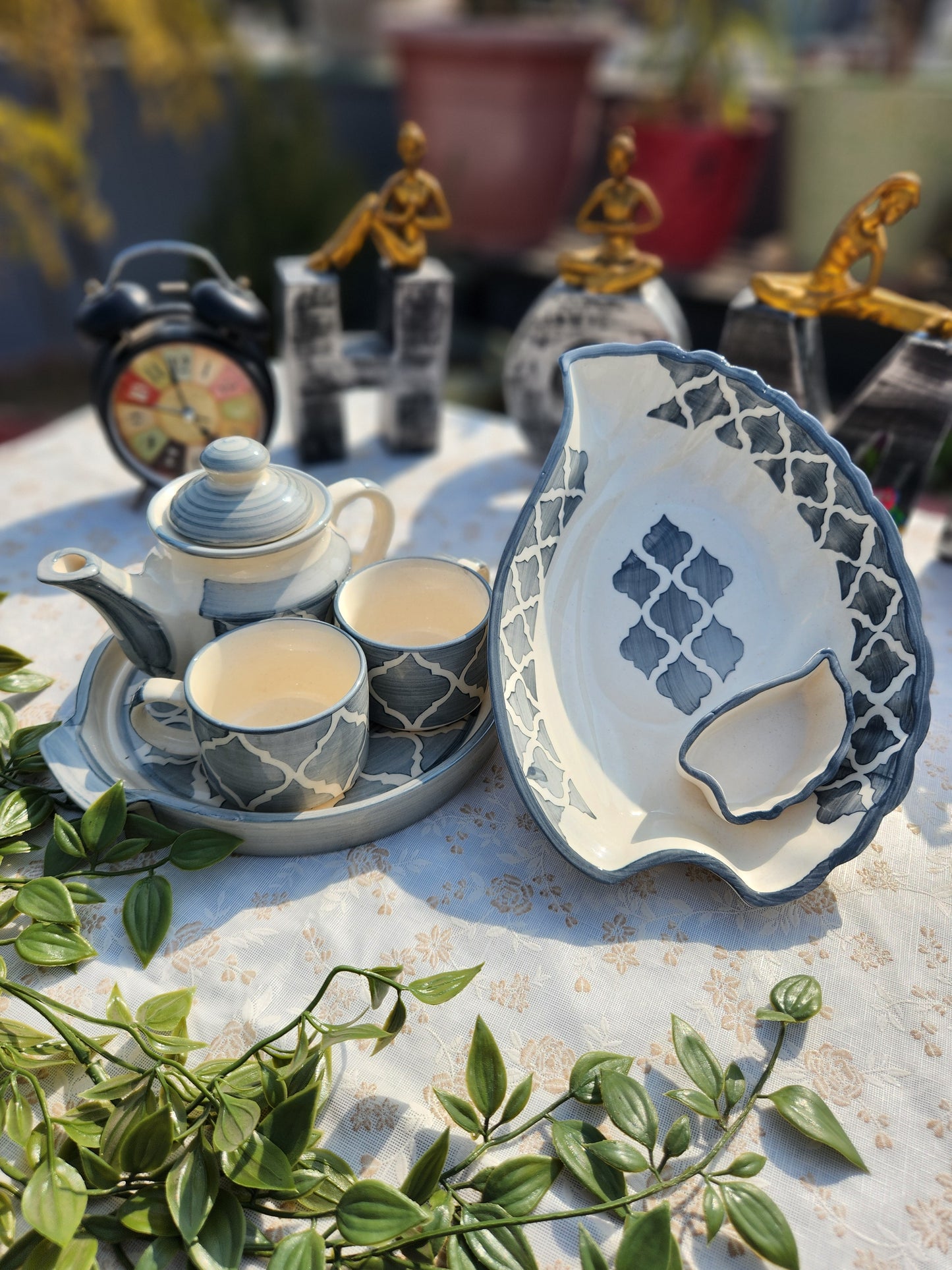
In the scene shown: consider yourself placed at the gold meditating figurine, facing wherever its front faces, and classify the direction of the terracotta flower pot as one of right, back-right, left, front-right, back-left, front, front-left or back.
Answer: back

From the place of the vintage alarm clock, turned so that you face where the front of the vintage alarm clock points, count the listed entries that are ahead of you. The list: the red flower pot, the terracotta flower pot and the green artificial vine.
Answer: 1

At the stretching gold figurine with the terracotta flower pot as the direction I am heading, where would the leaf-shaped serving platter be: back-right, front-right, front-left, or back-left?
back-left

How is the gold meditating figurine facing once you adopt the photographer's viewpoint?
facing the viewer

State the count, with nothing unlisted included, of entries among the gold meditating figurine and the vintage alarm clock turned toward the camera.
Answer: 2

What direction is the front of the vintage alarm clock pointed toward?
toward the camera

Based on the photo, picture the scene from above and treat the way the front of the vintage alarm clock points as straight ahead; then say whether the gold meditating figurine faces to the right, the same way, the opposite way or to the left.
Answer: the same way
